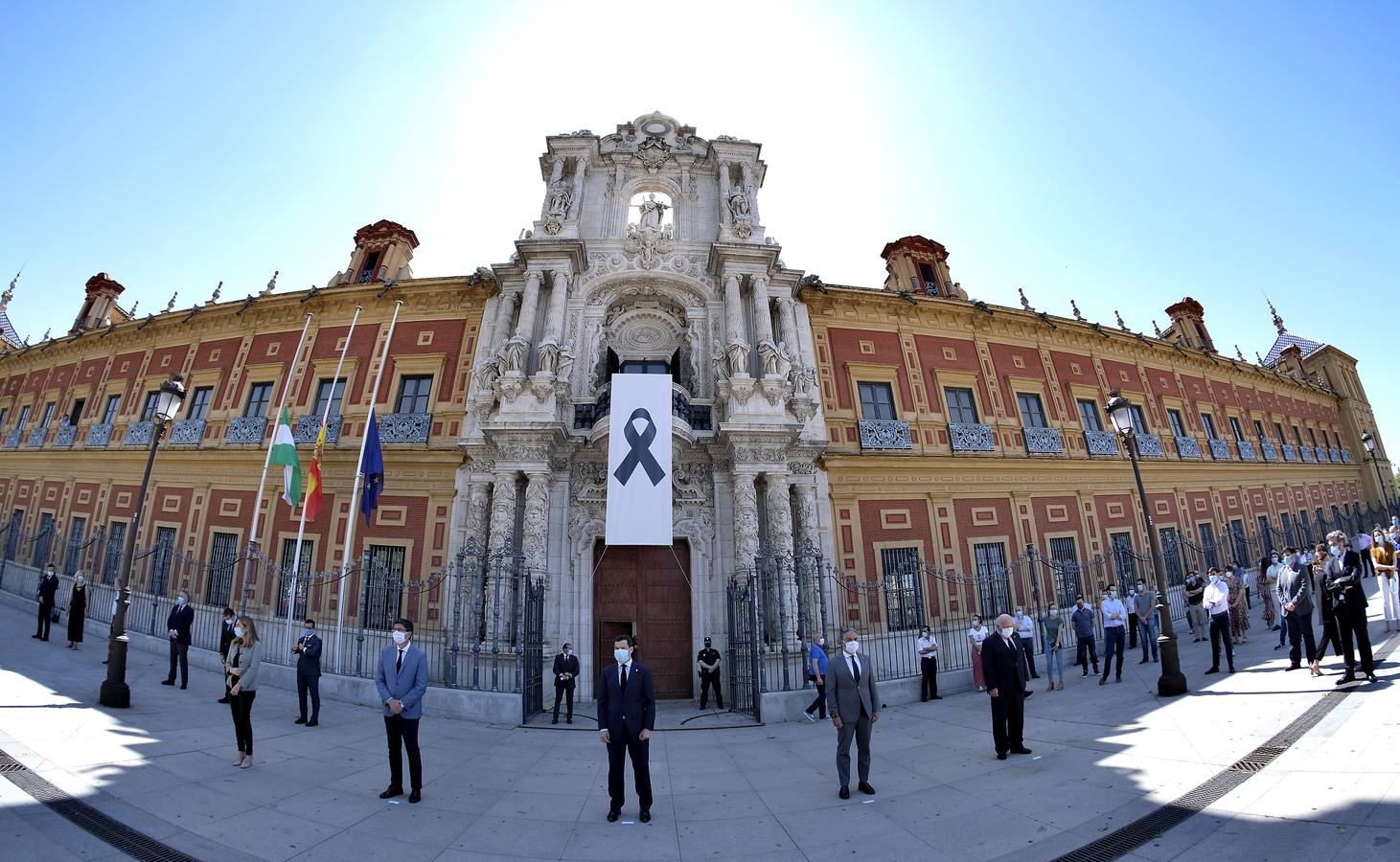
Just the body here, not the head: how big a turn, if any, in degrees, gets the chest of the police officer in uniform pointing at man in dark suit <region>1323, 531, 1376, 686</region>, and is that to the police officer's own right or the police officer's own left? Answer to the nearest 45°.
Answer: approximately 45° to the police officer's own left

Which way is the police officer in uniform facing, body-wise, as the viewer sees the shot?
toward the camera

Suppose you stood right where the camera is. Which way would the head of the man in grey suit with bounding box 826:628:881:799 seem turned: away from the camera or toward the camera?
toward the camera

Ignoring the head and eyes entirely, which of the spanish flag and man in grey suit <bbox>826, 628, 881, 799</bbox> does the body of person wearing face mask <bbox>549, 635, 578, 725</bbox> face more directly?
the man in grey suit

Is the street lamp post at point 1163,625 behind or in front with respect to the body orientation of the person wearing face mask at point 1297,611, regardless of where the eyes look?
in front

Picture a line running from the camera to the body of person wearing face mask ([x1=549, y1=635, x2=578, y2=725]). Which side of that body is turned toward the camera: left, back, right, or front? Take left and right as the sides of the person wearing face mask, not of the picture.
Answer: front

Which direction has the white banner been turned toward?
toward the camera

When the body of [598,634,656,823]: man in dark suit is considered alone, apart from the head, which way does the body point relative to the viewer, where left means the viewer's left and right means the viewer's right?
facing the viewer

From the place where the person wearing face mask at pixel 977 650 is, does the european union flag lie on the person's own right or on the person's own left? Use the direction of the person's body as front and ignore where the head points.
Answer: on the person's own right

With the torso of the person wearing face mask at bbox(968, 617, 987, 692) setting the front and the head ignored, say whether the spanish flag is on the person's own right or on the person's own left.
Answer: on the person's own right

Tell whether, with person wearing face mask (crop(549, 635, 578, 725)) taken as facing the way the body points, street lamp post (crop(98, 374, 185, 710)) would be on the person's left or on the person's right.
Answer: on the person's right

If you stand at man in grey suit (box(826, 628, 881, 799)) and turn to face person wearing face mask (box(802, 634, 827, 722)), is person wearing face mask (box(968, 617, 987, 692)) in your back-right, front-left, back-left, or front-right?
front-right
